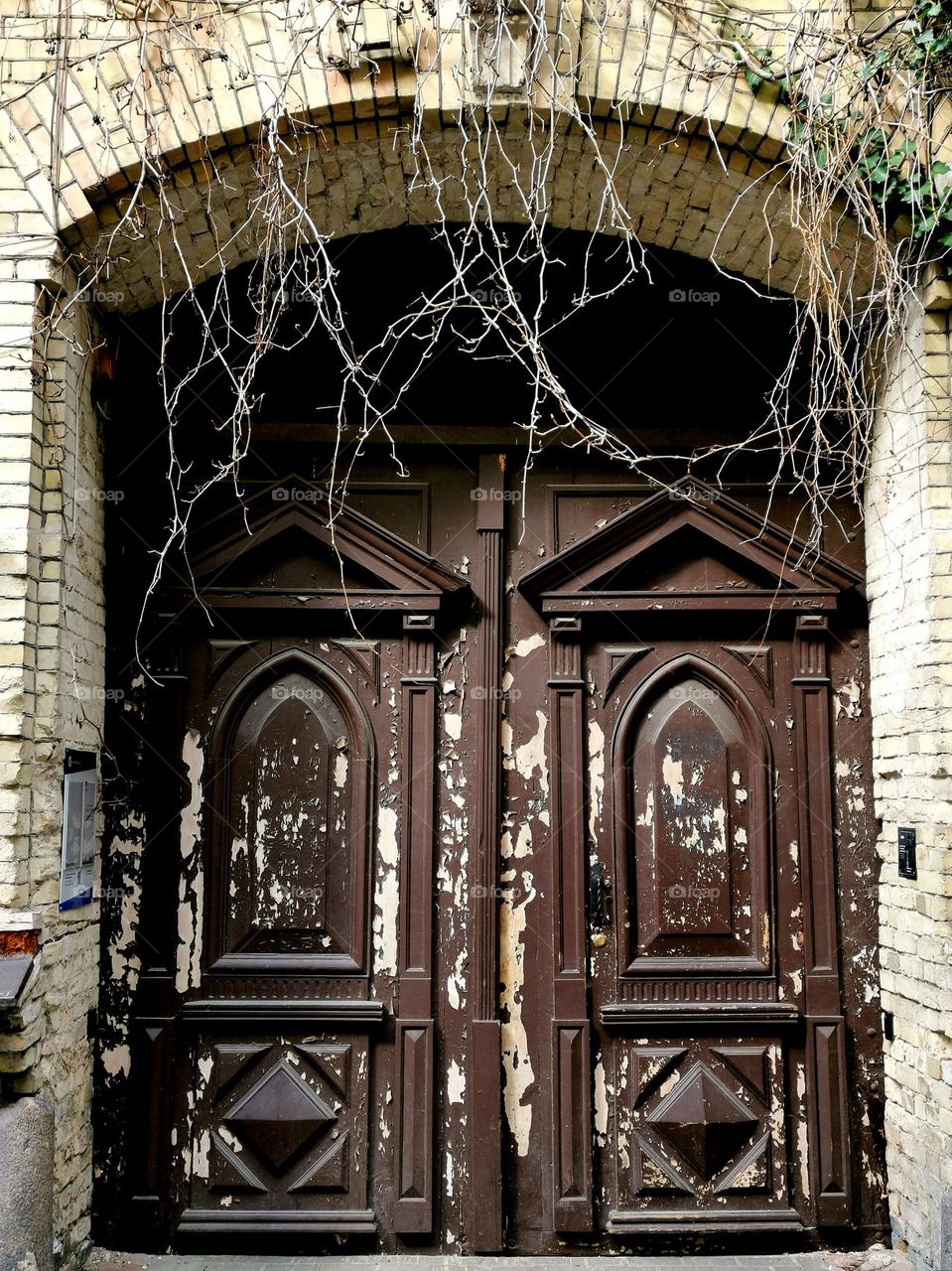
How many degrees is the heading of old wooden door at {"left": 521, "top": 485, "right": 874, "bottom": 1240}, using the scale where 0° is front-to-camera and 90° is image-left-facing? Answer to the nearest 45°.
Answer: approximately 0°

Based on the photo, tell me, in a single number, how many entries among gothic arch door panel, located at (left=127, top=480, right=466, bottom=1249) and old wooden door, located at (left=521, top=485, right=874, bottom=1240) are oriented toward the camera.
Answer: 2

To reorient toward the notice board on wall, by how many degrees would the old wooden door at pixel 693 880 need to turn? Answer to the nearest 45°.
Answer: approximately 90° to its right

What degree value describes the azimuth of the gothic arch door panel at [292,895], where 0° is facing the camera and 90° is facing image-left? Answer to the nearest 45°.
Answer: approximately 0°

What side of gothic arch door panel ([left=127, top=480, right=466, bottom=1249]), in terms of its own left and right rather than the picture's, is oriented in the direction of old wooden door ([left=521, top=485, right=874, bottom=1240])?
left

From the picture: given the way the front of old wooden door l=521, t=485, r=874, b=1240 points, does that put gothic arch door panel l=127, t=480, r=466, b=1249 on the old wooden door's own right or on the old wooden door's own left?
on the old wooden door's own right
